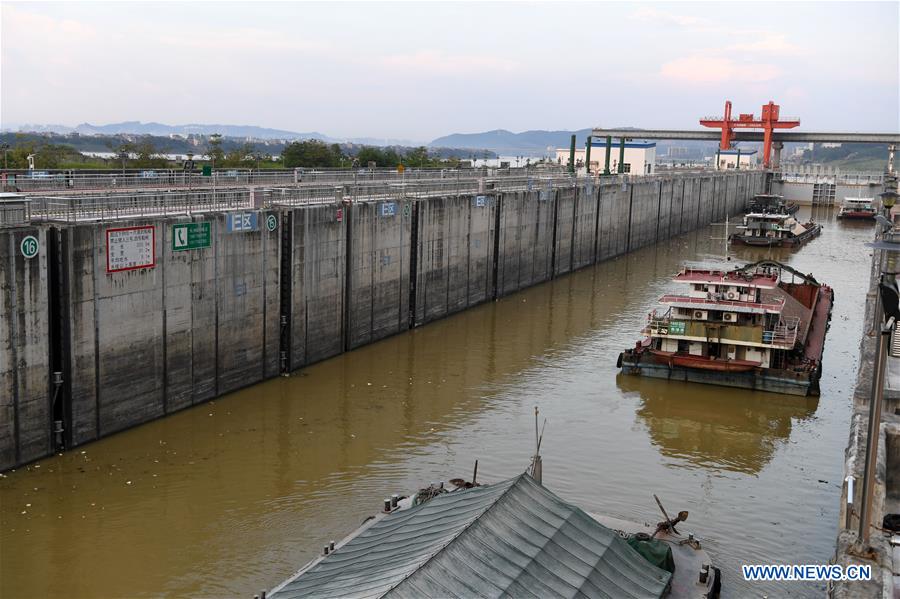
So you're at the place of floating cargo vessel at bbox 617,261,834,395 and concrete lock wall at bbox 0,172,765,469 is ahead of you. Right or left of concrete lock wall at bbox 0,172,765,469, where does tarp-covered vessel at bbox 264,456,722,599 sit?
left

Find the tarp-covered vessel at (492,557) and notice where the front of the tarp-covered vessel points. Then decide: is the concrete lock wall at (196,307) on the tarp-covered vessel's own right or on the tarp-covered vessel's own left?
on the tarp-covered vessel's own left

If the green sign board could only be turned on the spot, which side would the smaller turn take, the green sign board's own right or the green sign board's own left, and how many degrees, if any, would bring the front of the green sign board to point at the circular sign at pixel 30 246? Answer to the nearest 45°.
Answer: approximately 90° to the green sign board's own right

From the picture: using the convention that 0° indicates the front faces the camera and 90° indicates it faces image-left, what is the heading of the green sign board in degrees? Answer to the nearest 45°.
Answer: approximately 315°

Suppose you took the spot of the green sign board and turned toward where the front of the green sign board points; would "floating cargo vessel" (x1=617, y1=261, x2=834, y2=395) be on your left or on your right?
on your left

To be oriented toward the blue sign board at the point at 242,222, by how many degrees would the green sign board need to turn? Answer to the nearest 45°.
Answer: approximately 90° to its left

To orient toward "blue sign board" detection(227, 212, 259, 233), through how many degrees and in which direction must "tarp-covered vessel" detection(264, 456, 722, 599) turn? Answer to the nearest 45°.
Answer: approximately 90° to its left

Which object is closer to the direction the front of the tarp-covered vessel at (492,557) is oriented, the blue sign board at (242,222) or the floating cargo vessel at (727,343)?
the floating cargo vessel

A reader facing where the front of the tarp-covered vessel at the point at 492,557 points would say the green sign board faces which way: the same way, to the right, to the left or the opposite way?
to the right

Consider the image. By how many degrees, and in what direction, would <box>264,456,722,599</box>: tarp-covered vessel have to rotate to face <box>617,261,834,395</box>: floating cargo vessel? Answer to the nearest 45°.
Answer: approximately 45° to its left

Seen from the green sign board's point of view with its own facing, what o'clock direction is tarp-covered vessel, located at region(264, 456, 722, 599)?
The tarp-covered vessel is roughly at 1 o'clock from the green sign board.

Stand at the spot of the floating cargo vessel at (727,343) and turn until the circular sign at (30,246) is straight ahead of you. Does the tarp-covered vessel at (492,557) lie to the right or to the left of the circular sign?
left

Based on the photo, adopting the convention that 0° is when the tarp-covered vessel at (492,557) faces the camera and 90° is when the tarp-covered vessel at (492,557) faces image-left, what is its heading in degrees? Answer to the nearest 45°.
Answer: approximately 225°
